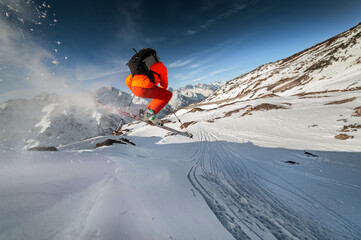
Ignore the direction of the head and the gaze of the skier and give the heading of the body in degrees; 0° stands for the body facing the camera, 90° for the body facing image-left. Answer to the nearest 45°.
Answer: approximately 225°

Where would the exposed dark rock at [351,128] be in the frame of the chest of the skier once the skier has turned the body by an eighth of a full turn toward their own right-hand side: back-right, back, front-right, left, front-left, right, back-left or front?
front

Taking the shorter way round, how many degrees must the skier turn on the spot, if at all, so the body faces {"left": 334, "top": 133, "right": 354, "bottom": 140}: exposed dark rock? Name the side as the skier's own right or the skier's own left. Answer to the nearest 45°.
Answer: approximately 45° to the skier's own right
